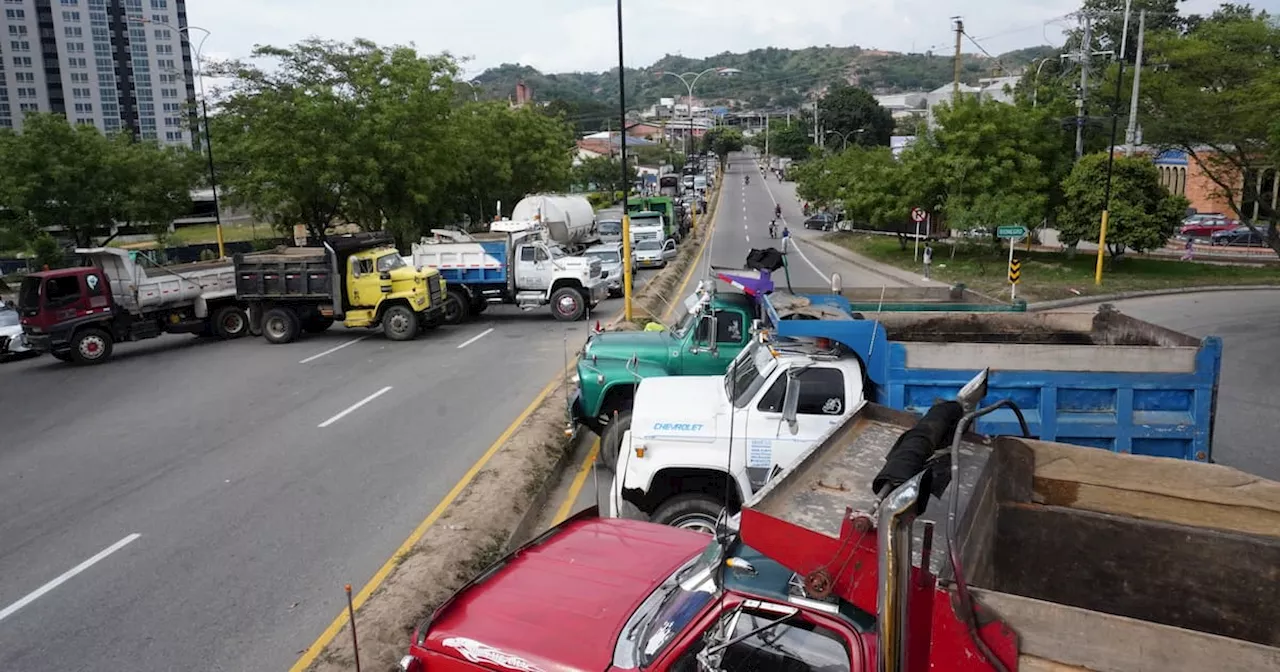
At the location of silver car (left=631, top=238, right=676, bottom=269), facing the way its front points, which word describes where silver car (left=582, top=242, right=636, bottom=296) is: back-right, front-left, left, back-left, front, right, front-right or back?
front

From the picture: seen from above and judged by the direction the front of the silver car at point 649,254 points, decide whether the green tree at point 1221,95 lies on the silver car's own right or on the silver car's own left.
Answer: on the silver car's own left

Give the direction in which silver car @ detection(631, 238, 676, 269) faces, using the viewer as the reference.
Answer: facing the viewer

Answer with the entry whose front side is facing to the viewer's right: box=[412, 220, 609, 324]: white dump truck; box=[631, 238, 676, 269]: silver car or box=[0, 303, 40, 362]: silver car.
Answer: the white dump truck

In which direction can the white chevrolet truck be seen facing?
to the viewer's left

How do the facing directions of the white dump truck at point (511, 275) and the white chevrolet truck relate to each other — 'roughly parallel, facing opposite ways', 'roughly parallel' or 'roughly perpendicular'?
roughly parallel, facing opposite ways

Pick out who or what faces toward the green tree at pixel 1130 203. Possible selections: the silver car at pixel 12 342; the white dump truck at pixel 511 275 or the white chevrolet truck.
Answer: the white dump truck

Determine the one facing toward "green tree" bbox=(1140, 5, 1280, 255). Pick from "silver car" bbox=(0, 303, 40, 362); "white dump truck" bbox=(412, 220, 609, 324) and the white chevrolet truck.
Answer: the white dump truck

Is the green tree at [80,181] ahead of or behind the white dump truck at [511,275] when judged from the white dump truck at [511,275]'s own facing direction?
behind

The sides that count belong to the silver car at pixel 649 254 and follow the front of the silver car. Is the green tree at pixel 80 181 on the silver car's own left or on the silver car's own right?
on the silver car's own right

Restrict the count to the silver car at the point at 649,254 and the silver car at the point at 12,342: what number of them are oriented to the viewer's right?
0

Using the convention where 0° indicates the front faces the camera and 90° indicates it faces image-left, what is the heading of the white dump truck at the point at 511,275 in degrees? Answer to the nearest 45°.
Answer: approximately 270°
